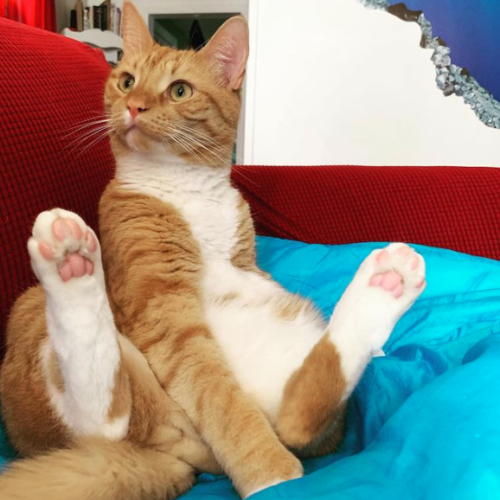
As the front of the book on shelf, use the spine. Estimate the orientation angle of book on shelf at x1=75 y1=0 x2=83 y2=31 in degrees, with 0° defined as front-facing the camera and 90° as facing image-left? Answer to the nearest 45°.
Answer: approximately 0°

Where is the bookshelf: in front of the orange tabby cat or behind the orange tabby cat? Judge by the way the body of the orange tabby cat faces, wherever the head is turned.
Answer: behind

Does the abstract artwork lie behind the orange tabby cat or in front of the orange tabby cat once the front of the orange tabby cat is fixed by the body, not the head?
behind

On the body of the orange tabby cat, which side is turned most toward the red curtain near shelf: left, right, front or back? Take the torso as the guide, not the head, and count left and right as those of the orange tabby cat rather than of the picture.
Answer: back

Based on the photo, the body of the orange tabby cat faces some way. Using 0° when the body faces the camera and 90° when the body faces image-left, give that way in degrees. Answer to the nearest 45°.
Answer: approximately 0°
